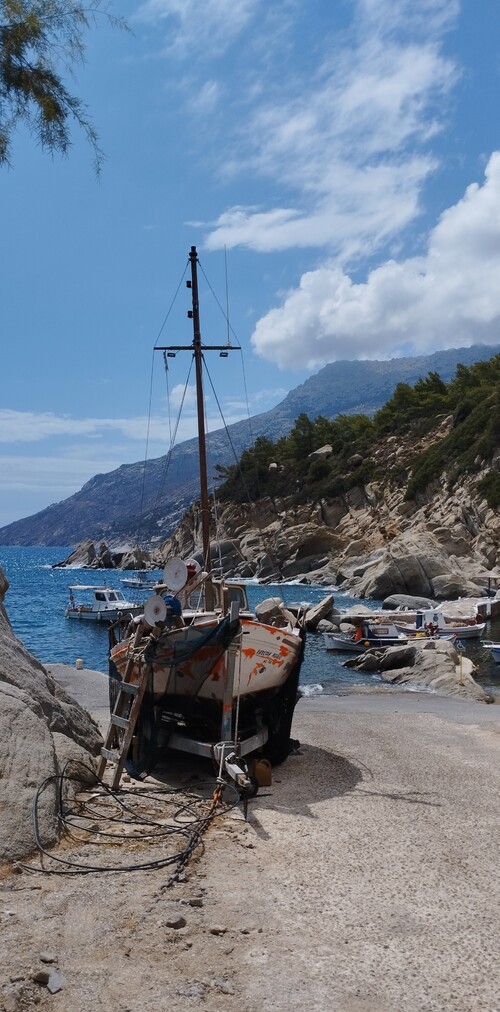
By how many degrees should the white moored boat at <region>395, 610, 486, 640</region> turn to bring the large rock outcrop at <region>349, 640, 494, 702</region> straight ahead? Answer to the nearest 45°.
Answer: approximately 90° to its right

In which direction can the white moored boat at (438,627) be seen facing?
to the viewer's right

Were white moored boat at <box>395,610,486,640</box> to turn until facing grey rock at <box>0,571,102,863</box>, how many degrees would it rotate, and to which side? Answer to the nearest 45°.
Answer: approximately 90° to its right

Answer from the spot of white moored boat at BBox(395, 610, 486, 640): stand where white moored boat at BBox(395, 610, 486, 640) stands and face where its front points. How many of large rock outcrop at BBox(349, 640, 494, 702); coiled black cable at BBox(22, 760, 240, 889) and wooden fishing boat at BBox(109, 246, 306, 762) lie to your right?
3

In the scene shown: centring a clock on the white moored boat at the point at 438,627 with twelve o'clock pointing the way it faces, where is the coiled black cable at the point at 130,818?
The coiled black cable is roughly at 3 o'clock from the white moored boat.
